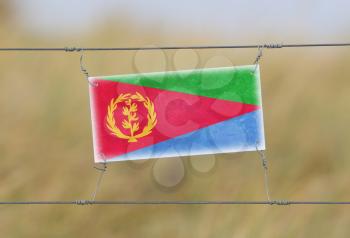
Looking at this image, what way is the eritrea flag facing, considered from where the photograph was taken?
facing the viewer
